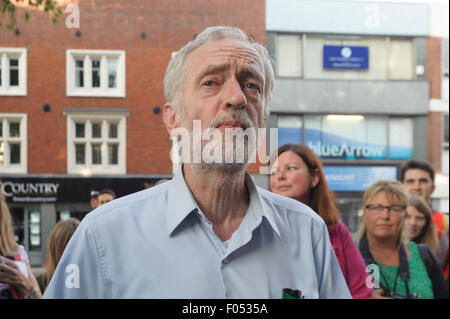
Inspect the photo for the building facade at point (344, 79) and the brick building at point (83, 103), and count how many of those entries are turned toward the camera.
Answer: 2

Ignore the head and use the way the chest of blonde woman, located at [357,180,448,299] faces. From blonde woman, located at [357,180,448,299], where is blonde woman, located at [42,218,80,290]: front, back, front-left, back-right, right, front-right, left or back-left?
front-right

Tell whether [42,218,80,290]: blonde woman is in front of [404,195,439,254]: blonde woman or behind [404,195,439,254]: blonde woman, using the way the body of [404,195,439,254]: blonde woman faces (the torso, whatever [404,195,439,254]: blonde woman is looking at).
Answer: in front
